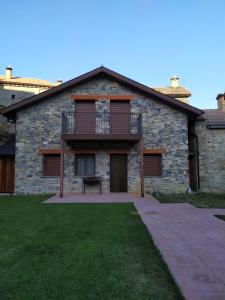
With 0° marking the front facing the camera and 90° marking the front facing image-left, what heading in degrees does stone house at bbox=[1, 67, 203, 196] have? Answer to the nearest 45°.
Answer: approximately 0°

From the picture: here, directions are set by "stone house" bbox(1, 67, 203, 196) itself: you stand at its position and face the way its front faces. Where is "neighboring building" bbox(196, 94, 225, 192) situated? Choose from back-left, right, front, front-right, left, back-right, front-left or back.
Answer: left

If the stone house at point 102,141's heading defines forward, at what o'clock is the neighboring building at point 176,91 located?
The neighboring building is roughly at 7 o'clock from the stone house.
